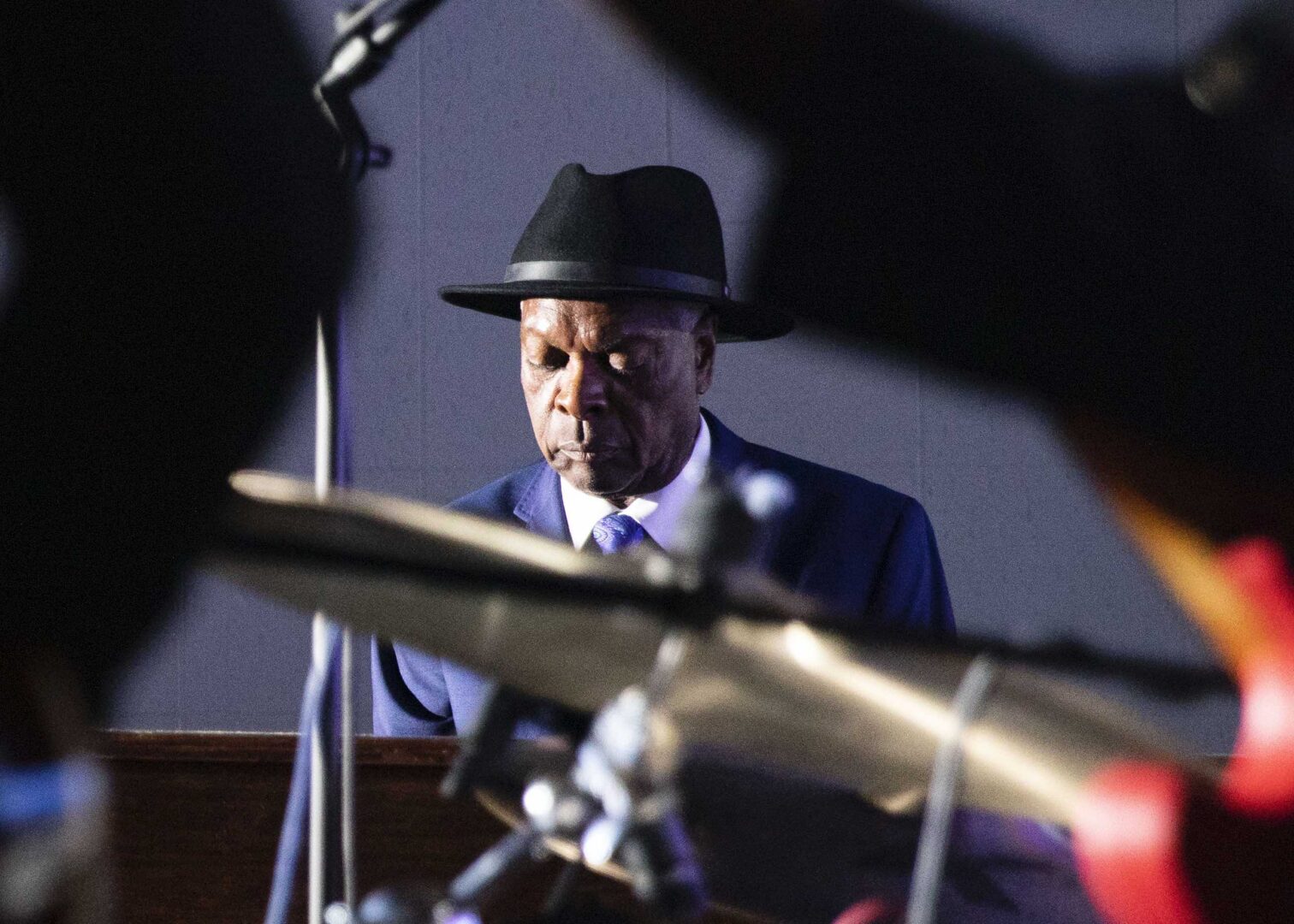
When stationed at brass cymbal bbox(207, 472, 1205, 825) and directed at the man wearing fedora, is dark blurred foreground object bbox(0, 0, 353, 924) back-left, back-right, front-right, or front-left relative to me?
back-left

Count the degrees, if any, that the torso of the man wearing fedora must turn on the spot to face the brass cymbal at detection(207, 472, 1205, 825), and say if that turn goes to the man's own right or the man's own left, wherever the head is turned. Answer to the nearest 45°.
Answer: approximately 45° to the man's own left

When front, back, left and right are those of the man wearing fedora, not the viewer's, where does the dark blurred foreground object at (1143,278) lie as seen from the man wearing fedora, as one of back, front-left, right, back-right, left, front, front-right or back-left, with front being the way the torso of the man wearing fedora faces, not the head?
front-left

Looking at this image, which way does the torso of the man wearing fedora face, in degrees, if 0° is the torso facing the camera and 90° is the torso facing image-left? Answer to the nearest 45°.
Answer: approximately 45°

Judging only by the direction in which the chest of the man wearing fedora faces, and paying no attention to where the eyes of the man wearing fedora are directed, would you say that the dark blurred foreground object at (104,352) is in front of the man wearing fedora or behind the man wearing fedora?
in front

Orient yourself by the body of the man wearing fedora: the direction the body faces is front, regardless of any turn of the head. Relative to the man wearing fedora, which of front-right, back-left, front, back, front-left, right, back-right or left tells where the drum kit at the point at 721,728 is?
front-left
